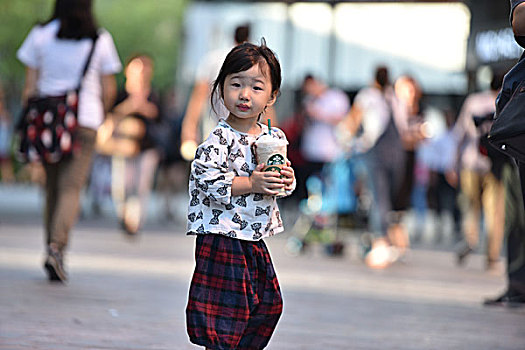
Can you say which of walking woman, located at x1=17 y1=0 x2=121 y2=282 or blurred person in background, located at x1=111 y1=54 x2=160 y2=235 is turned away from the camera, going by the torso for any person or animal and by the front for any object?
the walking woman

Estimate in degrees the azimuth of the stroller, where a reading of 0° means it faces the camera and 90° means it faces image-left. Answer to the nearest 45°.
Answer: approximately 45°

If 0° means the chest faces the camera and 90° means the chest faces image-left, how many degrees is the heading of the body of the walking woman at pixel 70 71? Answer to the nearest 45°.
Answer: approximately 180°

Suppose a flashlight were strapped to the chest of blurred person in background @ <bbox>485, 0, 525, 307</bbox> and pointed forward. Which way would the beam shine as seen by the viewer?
to the viewer's left

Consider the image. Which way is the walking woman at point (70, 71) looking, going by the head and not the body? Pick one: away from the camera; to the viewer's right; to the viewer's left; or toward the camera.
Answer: away from the camera
